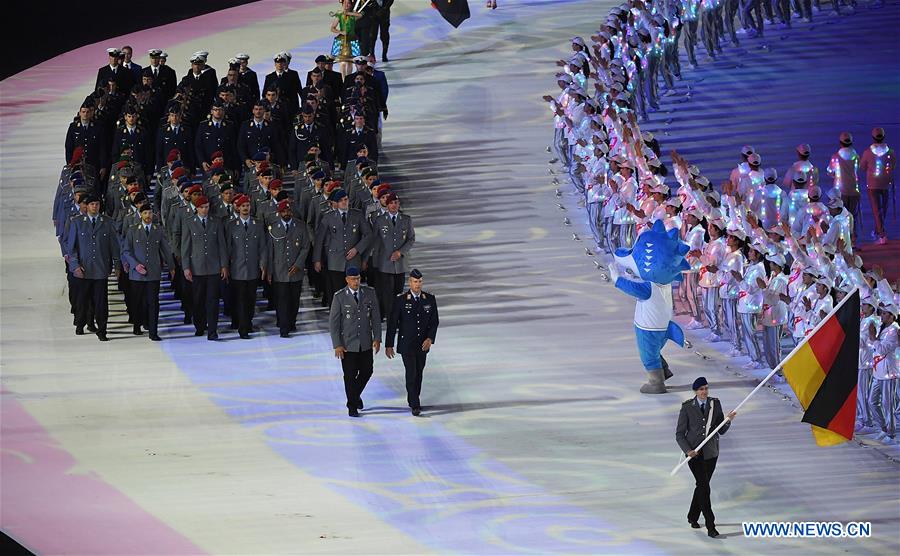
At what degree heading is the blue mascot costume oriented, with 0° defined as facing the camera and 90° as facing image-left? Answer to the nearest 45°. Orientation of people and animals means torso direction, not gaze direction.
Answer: approximately 90°

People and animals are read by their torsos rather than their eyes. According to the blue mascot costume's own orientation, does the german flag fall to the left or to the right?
on its left

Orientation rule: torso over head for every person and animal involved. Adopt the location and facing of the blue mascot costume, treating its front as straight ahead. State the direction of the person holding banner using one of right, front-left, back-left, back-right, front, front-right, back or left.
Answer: left
